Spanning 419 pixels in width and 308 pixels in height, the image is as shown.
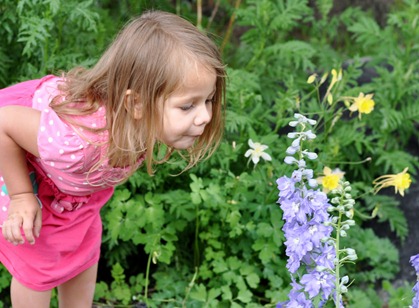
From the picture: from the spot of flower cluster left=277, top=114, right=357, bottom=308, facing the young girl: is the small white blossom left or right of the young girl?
right

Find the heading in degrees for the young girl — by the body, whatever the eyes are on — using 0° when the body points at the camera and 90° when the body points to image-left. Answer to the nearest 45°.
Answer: approximately 315°

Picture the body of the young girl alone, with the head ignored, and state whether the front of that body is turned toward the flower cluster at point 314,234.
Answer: yes

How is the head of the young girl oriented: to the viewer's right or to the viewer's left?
to the viewer's right

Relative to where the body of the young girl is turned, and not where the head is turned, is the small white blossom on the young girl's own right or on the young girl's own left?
on the young girl's own left
